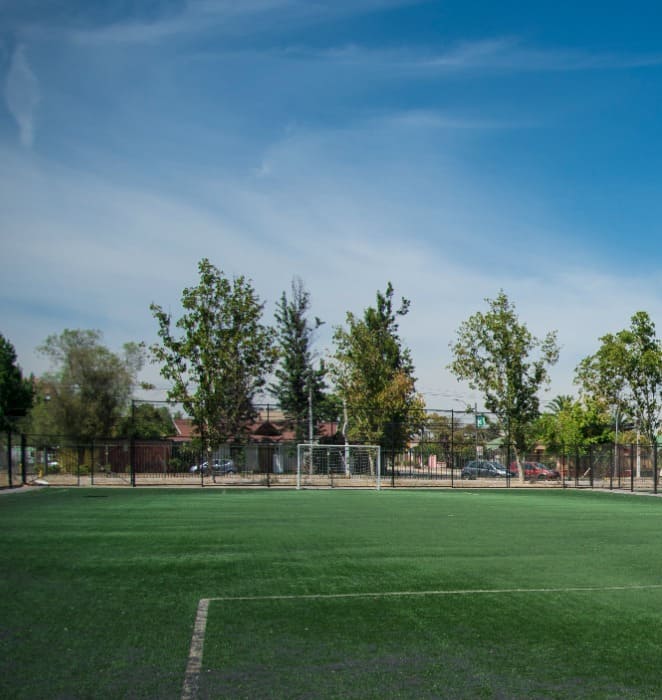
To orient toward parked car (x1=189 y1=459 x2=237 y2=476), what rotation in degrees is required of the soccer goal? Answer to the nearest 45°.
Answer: approximately 90° to its right

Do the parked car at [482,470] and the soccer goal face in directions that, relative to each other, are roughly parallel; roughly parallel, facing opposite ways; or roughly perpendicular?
roughly perpendicular

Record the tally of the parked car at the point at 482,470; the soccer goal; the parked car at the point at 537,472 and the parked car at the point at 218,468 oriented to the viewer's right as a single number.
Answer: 2

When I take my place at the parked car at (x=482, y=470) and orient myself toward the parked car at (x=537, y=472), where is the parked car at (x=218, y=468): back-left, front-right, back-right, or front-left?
back-left

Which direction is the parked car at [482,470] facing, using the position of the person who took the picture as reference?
facing to the right of the viewer
